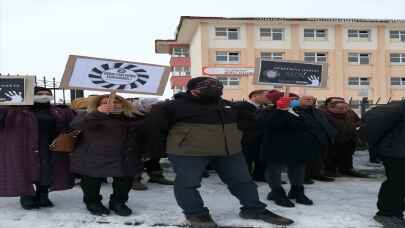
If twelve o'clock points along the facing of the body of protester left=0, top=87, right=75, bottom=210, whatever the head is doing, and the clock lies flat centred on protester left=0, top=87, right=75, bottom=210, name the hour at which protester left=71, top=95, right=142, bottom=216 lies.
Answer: protester left=71, top=95, right=142, bottom=216 is roughly at 10 o'clock from protester left=0, top=87, right=75, bottom=210.

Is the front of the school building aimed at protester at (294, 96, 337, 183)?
yes

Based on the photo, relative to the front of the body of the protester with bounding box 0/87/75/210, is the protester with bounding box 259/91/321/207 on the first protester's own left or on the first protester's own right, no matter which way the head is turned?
on the first protester's own left

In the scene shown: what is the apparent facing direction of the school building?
toward the camera

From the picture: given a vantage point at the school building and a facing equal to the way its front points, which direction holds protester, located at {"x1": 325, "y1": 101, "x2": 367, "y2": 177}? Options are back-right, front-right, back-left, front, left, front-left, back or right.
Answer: front

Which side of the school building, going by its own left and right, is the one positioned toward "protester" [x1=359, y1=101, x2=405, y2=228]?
front

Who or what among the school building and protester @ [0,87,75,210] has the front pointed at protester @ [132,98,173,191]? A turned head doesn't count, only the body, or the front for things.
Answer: the school building

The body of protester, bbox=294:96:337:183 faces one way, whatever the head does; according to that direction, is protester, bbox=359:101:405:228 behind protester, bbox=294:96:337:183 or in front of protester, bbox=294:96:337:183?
in front

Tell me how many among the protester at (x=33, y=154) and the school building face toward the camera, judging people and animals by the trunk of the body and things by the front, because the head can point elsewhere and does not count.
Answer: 2

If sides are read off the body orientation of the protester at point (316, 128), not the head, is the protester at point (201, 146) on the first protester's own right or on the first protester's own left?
on the first protester's own right

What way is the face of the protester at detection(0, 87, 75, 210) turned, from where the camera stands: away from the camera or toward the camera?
toward the camera

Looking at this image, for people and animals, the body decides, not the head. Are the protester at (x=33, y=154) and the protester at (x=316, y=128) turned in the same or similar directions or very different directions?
same or similar directions
